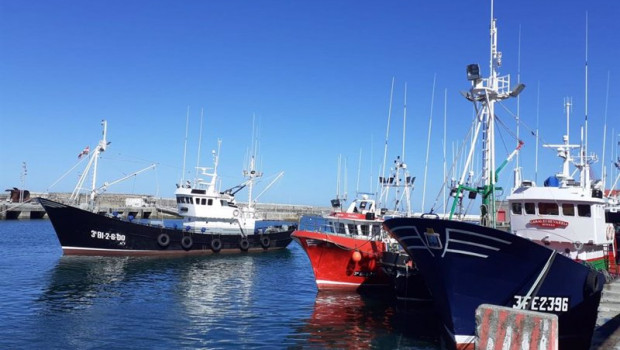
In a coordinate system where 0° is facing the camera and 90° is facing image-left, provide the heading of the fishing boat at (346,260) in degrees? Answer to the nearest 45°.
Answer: approximately 45°

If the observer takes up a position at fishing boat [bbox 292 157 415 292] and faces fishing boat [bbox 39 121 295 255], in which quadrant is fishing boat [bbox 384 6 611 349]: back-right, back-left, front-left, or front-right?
back-left

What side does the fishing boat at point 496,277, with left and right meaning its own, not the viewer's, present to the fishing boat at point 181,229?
right

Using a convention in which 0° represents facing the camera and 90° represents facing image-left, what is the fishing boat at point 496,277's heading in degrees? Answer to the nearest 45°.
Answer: approximately 45°

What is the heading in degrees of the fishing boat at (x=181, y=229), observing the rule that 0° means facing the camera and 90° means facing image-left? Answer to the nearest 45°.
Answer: approximately 90°

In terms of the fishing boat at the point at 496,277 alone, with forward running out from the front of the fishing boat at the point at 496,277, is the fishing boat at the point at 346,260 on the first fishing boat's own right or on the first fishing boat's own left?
on the first fishing boat's own right

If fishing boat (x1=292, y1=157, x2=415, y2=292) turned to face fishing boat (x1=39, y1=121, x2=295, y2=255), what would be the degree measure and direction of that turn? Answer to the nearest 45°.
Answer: approximately 90° to its right

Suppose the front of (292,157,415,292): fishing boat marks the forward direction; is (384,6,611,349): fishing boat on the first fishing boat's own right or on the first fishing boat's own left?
on the first fishing boat's own left
